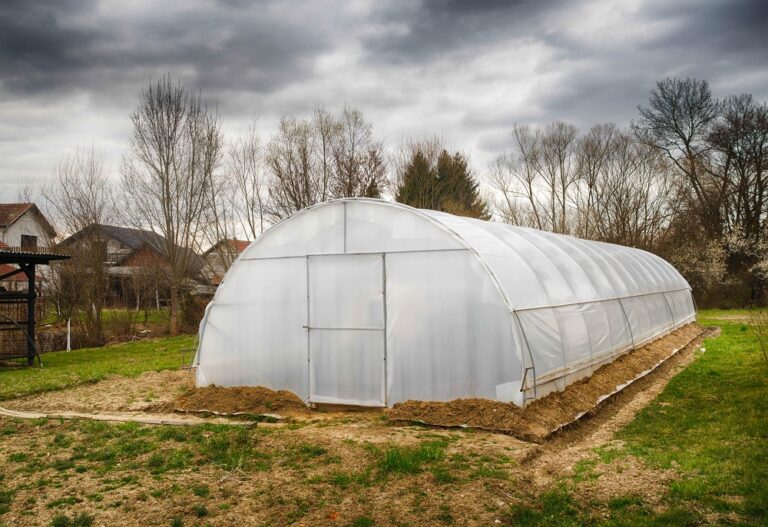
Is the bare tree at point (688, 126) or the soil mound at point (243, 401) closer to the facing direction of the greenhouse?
the soil mound

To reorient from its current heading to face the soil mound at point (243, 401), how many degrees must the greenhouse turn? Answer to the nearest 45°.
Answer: approximately 45° to its right

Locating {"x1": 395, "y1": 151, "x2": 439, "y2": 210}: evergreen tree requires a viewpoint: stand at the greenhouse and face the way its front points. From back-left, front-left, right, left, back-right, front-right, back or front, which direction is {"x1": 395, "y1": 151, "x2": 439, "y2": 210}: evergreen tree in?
back-right

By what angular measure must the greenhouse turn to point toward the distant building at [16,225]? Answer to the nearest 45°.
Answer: approximately 90° to its right

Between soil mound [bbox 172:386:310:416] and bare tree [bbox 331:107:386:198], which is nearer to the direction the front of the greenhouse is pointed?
the soil mound

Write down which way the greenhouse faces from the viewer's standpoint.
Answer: facing the viewer and to the left of the viewer

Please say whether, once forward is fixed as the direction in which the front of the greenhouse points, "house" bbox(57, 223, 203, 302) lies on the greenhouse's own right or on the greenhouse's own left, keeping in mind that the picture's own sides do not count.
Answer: on the greenhouse's own right

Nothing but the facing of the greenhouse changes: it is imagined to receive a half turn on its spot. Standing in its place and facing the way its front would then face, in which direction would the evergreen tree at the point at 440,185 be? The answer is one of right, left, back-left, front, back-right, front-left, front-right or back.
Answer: front-left

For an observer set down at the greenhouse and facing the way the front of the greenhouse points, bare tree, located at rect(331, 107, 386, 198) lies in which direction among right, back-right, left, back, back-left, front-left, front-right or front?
back-right

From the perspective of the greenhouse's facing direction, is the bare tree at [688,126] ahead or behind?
behind

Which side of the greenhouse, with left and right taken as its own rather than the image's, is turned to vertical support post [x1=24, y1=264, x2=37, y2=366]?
right
